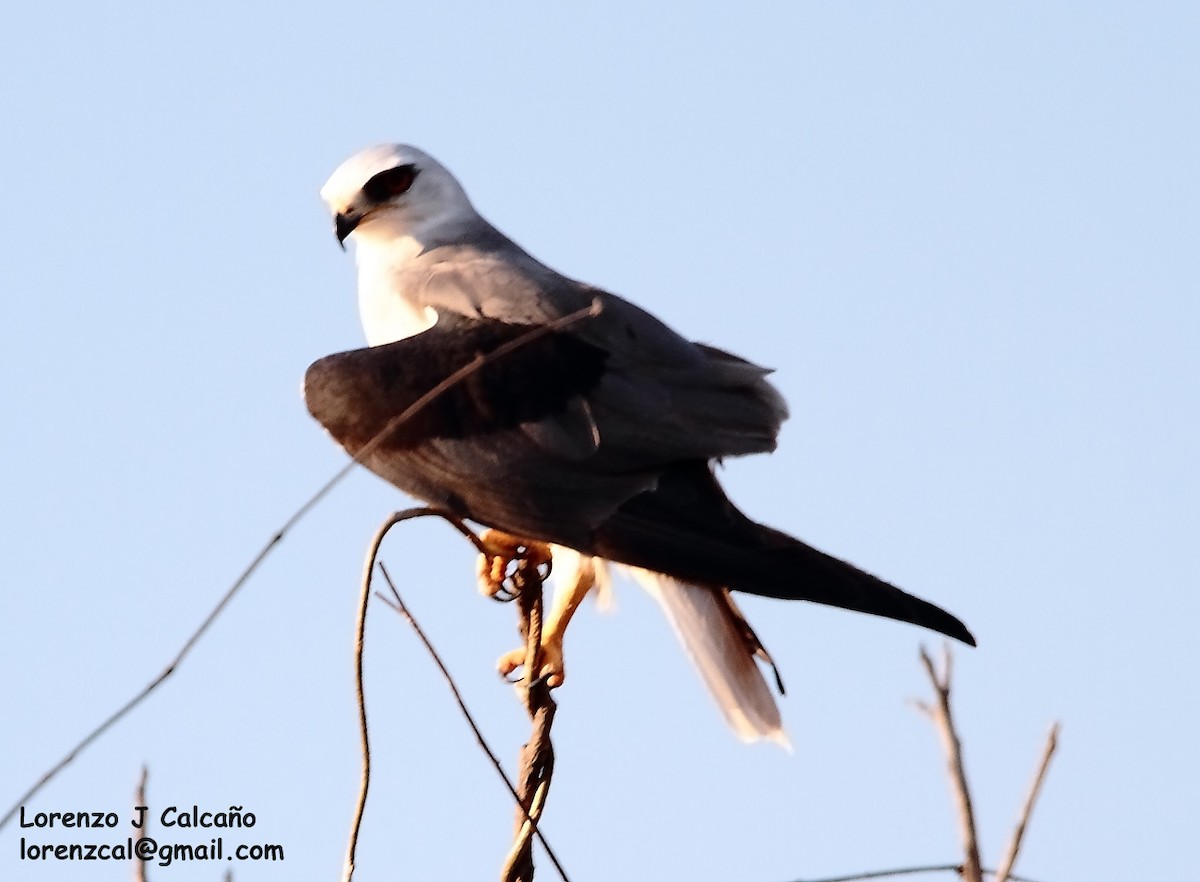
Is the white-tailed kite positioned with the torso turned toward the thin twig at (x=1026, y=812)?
no

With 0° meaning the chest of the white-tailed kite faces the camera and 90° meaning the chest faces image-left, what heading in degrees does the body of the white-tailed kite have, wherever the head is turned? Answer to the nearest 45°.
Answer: approximately 90°
